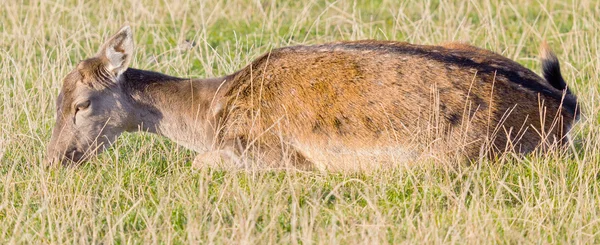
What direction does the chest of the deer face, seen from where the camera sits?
to the viewer's left
